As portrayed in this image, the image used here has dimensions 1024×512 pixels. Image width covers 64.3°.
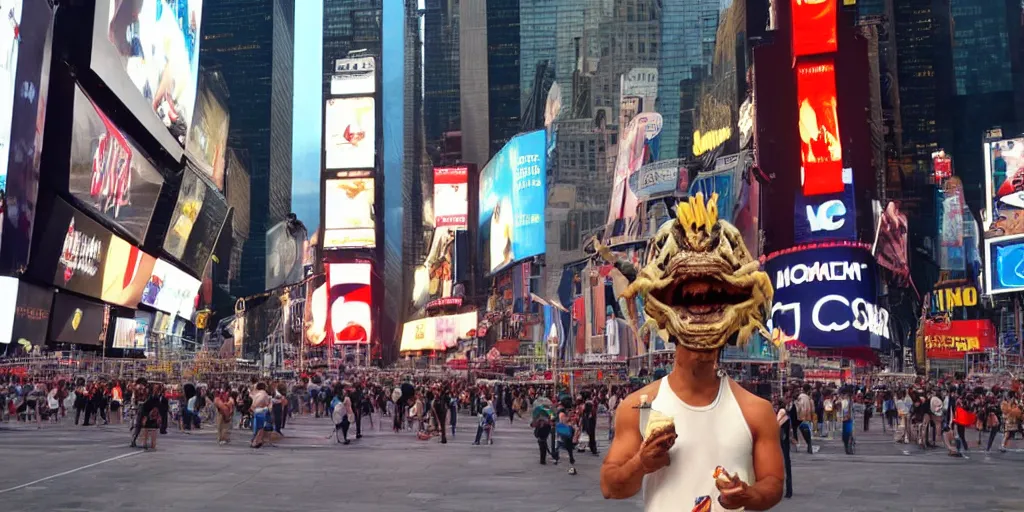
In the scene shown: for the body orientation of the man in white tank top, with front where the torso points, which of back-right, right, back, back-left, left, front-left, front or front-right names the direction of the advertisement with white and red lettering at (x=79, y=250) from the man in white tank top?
back-right

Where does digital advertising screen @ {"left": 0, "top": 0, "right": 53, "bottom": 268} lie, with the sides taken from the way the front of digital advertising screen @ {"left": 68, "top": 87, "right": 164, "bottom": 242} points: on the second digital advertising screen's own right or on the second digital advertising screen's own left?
on the second digital advertising screen's own right

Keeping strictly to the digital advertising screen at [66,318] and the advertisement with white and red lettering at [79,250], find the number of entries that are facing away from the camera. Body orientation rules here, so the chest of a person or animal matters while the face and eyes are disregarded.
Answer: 0

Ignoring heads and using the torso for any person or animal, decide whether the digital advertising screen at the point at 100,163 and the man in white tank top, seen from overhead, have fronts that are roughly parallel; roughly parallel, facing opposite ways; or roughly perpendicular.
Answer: roughly perpendicular

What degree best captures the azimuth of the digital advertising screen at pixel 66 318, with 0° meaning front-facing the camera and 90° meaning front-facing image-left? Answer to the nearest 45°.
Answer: approximately 315°

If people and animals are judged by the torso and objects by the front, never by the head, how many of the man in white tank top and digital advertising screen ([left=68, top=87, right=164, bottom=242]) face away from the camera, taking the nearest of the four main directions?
0

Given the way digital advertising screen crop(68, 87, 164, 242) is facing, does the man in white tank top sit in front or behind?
in front

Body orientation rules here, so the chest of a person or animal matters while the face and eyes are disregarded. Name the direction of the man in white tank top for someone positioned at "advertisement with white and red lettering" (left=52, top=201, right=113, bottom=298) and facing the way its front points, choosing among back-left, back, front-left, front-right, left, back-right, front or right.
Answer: front-right

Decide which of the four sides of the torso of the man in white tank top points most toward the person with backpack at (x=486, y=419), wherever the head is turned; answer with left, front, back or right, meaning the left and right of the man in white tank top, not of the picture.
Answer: back

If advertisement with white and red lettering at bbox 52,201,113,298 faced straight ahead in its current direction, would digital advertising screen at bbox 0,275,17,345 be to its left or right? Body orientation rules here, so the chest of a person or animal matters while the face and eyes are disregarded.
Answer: on its right

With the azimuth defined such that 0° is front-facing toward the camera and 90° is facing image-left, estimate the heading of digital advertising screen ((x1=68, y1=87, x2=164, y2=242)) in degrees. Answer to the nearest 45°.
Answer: approximately 315°

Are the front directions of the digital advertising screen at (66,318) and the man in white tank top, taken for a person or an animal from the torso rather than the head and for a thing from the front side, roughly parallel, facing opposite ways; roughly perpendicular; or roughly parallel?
roughly perpendicular
